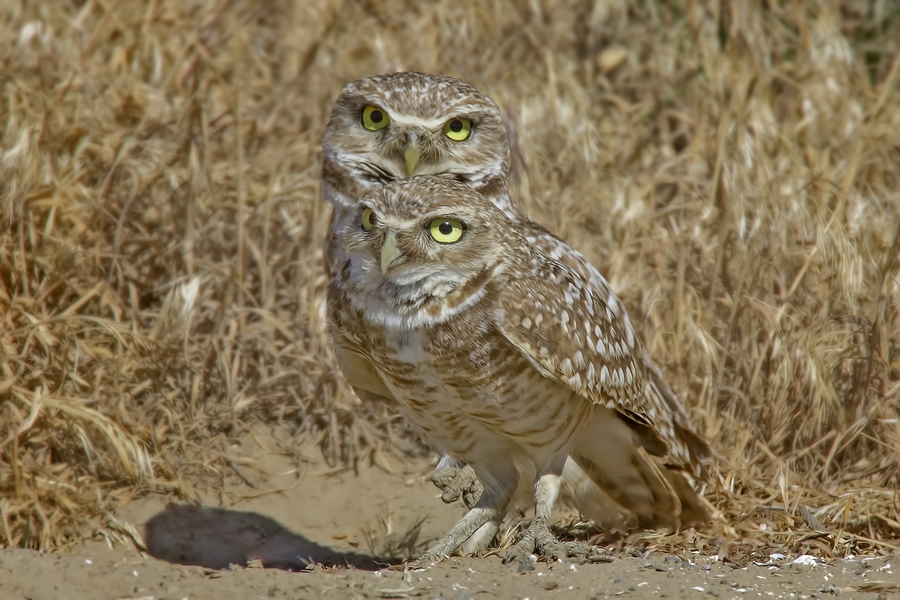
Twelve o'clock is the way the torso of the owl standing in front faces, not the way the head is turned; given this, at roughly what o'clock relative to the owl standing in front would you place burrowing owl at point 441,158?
The burrowing owl is roughly at 4 o'clock from the owl standing in front.
